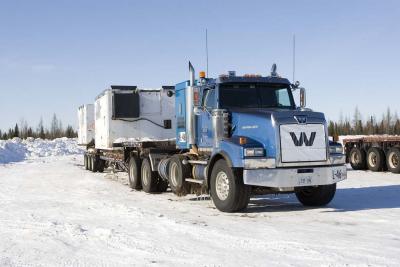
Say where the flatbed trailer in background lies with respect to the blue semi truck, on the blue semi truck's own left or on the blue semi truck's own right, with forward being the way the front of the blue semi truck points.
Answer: on the blue semi truck's own left

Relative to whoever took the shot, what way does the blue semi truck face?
facing the viewer and to the right of the viewer
